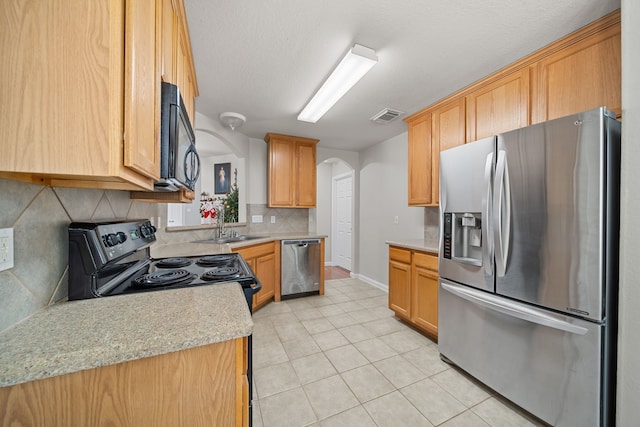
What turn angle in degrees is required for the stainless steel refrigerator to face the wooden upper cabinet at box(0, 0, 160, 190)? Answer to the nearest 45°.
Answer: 0° — it already faces it

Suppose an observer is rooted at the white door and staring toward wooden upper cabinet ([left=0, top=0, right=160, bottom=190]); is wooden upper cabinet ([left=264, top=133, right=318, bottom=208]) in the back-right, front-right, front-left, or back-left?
front-right

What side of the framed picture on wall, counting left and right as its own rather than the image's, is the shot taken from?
front

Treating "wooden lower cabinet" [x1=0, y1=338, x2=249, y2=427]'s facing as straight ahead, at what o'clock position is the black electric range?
The black electric range is roughly at 9 o'clock from the wooden lower cabinet.

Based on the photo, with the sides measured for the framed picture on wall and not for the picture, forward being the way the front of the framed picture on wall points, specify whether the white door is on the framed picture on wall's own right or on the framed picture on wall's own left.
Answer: on the framed picture on wall's own left

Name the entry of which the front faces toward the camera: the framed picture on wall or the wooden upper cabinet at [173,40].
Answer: the framed picture on wall

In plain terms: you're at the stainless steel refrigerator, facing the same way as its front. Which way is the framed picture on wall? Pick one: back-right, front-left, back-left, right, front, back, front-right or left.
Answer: front-right

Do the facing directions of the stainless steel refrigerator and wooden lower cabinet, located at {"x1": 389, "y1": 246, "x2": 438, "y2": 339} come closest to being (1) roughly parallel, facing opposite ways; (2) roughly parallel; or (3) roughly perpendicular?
roughly parallel

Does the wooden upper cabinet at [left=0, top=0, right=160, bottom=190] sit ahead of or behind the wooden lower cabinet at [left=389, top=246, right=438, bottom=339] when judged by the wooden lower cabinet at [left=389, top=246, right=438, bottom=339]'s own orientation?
ahead

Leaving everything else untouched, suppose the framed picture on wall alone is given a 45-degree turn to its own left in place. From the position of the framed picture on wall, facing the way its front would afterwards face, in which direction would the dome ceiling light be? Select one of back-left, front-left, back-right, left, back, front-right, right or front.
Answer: front-right

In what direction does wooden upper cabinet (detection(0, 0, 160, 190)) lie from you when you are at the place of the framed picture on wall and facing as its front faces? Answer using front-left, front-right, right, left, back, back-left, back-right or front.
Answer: front

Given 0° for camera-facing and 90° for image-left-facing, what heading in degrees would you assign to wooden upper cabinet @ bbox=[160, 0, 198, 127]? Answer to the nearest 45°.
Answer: approximately 270°

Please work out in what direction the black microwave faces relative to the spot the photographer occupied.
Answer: facing to the right of the viewer

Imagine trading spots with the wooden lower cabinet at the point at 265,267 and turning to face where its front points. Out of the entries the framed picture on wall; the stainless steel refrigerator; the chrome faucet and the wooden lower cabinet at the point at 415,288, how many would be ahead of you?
2

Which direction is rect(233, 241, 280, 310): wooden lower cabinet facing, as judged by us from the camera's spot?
facing the viewer and to the right of the viewer

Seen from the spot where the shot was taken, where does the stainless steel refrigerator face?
facing the viewer and to the left of the viewer
